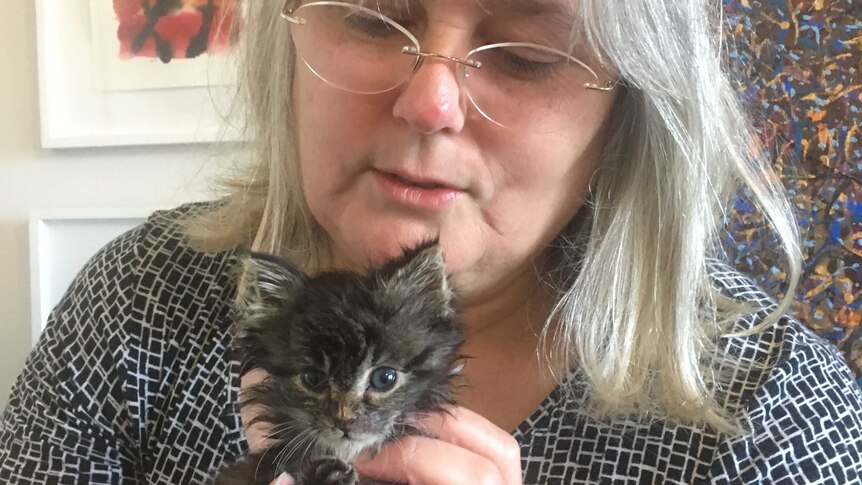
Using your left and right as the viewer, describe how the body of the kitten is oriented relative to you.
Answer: facing the viewer

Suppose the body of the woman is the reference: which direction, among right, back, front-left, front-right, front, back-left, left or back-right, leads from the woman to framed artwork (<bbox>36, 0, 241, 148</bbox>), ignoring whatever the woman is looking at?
back-right

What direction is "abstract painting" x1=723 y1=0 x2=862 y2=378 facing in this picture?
toward the camera

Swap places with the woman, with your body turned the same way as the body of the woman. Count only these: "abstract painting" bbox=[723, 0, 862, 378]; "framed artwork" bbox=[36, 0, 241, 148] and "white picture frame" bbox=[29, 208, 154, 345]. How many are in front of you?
0

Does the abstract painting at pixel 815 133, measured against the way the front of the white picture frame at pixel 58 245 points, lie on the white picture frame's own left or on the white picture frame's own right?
on the white picture frame's own left

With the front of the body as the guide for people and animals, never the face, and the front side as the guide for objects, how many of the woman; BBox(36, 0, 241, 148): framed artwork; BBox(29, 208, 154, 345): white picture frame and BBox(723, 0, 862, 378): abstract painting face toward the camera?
4

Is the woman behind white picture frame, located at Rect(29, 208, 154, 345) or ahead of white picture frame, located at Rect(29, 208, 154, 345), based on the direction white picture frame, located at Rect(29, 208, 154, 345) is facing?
ahead

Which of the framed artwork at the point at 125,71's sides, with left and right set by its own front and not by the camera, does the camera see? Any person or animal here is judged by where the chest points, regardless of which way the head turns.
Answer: front

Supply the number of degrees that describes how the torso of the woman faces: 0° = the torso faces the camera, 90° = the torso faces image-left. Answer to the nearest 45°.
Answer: approximately 0°

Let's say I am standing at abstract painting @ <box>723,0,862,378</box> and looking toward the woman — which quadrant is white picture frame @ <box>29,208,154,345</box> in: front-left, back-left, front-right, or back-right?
front-right
